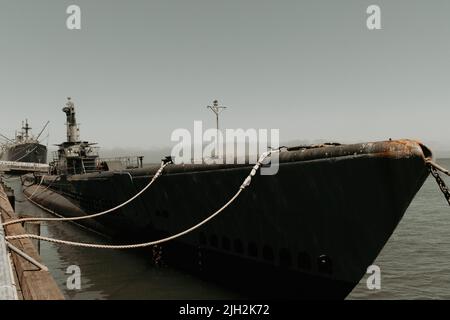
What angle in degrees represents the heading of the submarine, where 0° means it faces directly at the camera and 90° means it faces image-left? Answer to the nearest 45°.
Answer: approximately 315°

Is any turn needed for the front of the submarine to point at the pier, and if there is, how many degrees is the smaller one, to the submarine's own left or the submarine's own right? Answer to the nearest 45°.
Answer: approximately 90° to the submarine's own right
